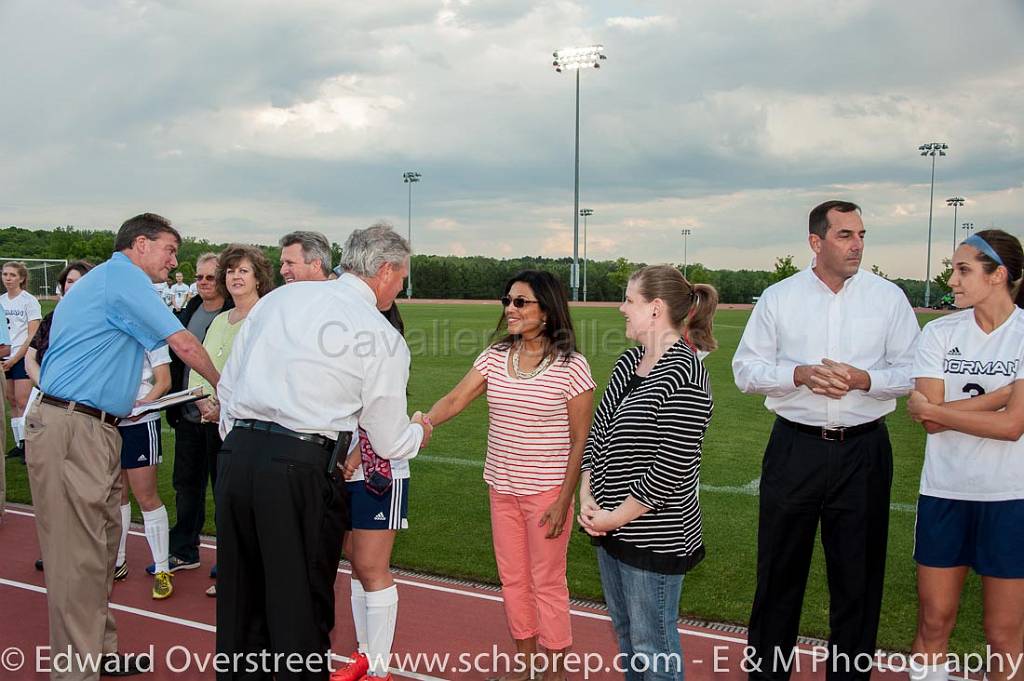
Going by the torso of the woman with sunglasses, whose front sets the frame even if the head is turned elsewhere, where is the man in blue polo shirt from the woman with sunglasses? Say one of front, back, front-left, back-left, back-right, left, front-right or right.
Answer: front-right

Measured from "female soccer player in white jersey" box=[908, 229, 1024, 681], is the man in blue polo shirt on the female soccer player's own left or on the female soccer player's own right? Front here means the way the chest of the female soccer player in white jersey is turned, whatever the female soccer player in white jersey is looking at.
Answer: on the female soccer player's own right

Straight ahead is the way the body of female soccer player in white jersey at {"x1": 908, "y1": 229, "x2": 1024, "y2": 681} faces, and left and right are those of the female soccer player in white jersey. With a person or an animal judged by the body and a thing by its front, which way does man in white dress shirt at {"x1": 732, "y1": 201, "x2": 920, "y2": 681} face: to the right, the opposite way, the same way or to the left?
the same way

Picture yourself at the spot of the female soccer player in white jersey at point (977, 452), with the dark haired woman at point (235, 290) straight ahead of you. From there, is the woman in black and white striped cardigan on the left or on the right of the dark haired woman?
left

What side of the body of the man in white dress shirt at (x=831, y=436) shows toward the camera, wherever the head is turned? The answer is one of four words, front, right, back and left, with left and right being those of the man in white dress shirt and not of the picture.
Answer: front

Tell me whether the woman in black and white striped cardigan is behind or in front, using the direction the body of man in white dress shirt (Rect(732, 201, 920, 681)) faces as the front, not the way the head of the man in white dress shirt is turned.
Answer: in front

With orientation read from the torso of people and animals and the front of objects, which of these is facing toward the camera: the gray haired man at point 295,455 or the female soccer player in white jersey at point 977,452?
the female soccer player in white jersey

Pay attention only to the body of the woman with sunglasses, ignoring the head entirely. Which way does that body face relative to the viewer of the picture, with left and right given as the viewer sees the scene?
facing the viewer and to the left of the viewer

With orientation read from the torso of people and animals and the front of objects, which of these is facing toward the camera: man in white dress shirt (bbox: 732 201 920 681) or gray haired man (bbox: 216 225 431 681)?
the man in white dress shirt

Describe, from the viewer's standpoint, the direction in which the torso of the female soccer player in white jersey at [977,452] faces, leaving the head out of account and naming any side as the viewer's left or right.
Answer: facing the viewer

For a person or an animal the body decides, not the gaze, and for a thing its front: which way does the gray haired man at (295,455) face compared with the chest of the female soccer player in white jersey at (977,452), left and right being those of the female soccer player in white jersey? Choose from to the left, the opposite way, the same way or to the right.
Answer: the opposite way

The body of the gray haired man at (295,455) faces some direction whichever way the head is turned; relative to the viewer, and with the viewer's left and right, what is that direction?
facing away from the viewer and to the right of the viewer

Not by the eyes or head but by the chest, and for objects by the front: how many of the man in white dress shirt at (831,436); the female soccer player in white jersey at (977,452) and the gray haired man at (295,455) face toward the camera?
2

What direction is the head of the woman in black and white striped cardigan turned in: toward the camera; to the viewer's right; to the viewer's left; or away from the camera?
to the viewer's left

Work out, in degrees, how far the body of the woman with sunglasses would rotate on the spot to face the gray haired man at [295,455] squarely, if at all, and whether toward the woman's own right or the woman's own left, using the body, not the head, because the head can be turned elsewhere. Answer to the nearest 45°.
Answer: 0° — they already face them
